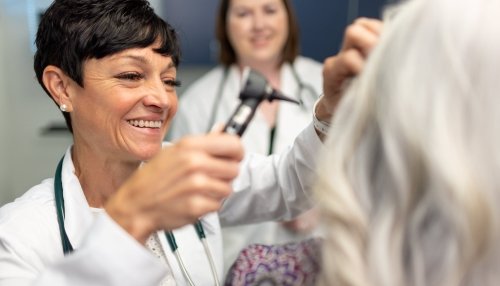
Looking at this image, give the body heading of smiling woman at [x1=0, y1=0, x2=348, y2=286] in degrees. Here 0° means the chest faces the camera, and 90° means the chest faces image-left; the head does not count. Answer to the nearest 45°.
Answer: approximately 315°
